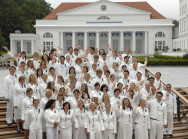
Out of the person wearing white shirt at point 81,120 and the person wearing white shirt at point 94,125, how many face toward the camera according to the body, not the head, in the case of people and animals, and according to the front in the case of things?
2

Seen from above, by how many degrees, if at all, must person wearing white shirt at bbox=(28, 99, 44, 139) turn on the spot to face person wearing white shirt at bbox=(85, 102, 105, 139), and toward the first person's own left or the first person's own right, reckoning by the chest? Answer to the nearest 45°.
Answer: approximately 90° to the first person's own left

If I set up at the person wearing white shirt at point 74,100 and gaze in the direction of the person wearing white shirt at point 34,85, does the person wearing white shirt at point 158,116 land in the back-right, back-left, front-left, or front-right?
back-right

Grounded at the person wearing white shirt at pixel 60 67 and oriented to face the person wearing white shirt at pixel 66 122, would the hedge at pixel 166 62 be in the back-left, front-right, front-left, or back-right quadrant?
back-left

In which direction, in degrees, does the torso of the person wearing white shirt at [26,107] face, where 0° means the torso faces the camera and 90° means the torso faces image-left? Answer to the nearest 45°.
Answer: approximately 315°

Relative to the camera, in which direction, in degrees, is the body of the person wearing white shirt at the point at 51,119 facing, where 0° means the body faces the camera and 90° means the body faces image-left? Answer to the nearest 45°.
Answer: approximately 315°

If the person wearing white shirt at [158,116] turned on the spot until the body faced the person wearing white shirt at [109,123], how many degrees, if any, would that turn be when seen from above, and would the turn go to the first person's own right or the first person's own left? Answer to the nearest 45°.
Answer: approximately 45° to the first person's own right

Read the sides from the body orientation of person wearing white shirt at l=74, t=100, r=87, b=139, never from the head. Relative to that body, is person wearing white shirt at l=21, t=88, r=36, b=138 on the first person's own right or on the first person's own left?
on the first person's own right
